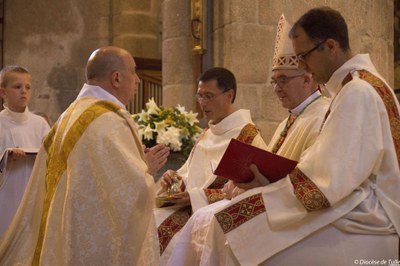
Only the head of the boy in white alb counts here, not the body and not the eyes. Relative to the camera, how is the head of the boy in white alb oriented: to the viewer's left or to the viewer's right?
to the viewer's right

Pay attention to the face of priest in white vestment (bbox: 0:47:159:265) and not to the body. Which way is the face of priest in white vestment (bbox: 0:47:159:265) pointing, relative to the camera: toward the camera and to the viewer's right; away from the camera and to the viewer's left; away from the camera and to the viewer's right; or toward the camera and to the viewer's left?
away from the camera and to the viewer's right

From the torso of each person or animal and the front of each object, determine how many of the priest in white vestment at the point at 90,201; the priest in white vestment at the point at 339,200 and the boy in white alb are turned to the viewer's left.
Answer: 1

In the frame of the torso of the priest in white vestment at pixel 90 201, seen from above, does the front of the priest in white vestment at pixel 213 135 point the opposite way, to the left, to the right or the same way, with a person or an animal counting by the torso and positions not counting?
the opposite way

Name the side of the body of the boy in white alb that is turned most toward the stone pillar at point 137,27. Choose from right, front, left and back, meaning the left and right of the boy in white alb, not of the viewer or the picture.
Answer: left

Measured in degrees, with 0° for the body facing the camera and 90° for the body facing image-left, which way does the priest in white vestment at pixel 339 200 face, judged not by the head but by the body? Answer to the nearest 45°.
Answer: approximately 90°

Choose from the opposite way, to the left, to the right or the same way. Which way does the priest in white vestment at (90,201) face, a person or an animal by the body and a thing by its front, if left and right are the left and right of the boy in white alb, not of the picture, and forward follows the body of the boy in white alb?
to the left

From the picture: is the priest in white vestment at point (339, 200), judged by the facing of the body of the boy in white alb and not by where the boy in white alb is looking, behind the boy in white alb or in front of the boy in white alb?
in front

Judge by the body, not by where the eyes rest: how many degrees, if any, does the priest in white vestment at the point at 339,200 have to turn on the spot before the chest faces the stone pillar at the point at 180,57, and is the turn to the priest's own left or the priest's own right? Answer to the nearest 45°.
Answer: approximately 90° to the priest's own right

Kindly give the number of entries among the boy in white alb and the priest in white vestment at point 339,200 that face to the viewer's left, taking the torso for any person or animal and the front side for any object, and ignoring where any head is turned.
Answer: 1

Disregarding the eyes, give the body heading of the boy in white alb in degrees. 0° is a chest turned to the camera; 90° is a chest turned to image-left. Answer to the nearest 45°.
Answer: approximately 315°

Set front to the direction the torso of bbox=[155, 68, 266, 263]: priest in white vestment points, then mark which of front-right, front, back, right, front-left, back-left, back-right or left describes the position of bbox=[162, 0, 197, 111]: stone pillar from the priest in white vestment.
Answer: back-right
